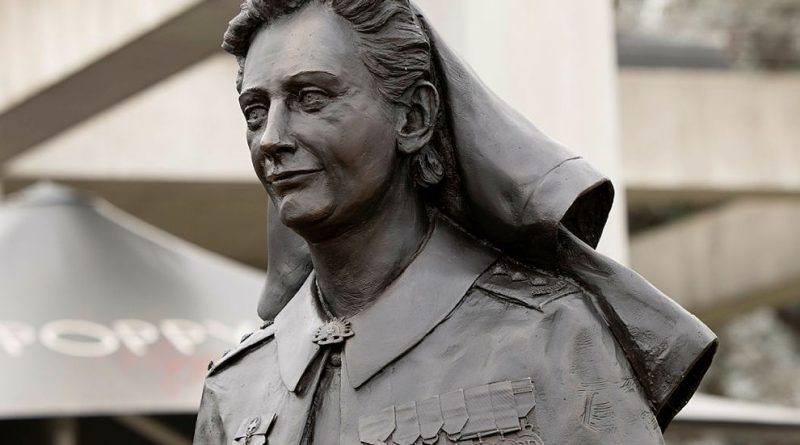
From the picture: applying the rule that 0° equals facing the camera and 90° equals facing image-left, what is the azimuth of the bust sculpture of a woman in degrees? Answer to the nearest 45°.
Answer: approximately 45°
